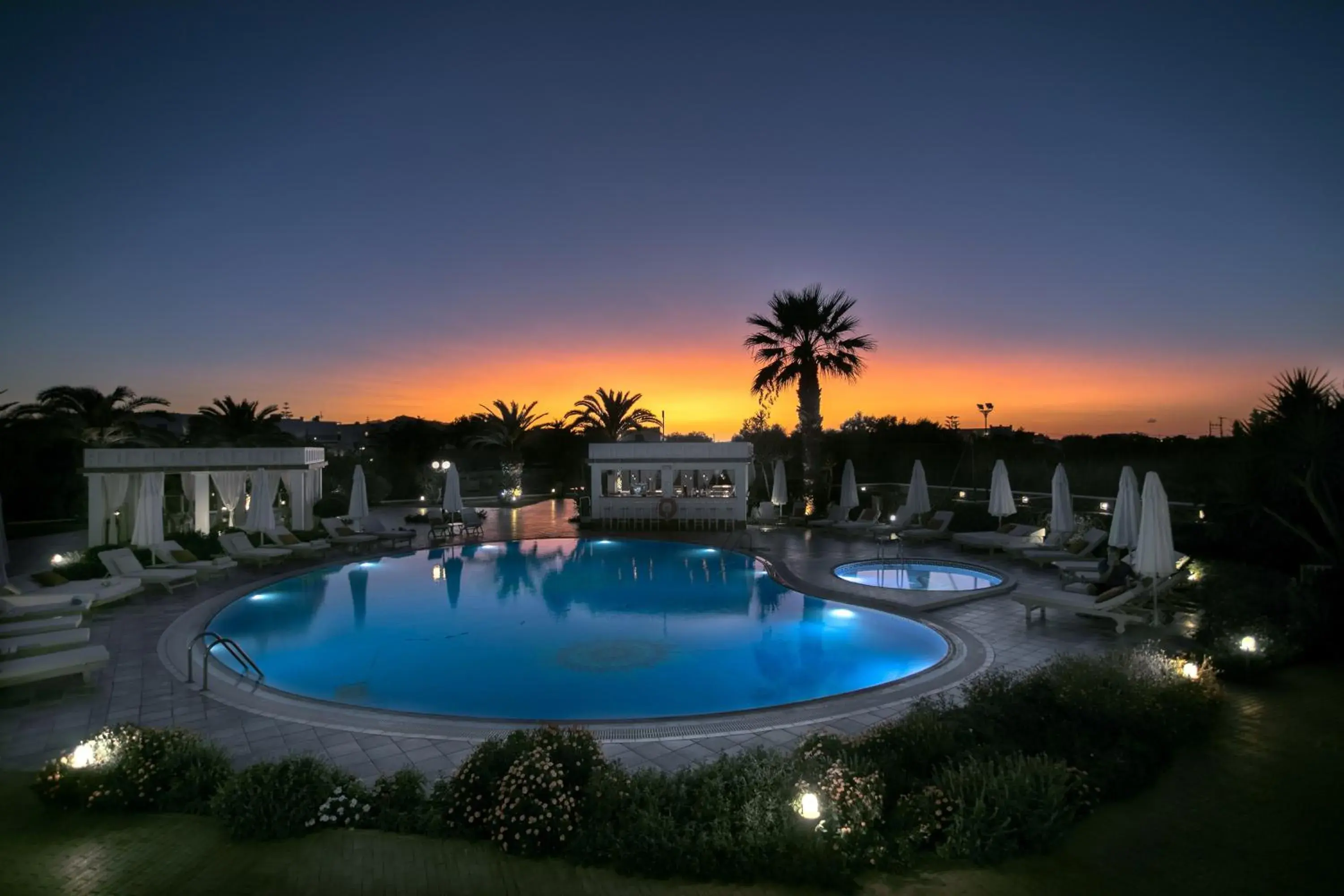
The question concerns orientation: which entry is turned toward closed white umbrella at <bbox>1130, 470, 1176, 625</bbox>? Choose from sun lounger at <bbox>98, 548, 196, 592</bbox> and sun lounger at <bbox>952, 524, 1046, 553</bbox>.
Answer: sun lounger at <bbox>98, 548, 196, 592</bbox>

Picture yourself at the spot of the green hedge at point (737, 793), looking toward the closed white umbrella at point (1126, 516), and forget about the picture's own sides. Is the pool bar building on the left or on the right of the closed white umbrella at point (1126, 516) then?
left

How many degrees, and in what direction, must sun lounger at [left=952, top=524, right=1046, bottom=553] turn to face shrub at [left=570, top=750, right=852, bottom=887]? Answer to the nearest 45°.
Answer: approximately 90° to its left

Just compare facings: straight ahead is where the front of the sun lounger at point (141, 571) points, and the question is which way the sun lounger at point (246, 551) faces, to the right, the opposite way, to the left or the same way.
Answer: the same way

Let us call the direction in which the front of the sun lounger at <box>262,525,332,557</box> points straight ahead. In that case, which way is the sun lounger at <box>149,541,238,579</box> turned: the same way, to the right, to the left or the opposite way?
the same way

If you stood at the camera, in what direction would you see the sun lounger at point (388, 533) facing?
facing the viewer and to the right of the viewer

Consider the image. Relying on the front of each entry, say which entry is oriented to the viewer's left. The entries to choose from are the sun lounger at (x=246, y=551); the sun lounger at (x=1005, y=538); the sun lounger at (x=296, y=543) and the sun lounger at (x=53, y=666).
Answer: the sun lounger at (x=1005, y=538)

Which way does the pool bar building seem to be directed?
toward the camera

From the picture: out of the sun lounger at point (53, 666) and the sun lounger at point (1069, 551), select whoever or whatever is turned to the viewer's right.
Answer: the sun lounger at point (53, 666)

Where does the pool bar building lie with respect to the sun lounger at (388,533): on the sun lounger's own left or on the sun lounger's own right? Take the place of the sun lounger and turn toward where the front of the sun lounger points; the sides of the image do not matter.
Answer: on the sun lounger's own left

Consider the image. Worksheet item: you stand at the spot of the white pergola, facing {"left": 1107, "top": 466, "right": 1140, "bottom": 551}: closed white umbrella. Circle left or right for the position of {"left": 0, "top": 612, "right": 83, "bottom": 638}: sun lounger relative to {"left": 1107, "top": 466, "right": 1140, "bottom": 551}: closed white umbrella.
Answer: right

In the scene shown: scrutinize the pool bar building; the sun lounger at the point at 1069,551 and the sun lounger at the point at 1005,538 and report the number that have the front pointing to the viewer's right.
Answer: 0

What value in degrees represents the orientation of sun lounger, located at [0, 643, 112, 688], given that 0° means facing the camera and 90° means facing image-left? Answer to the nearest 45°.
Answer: approximately 270°

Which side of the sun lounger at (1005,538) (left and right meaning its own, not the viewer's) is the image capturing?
left

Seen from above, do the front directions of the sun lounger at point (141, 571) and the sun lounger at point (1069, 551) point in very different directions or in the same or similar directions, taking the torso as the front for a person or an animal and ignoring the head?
very different directions

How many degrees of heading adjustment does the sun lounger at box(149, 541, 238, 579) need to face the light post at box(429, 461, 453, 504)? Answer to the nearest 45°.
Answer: approximately 90° to its left
